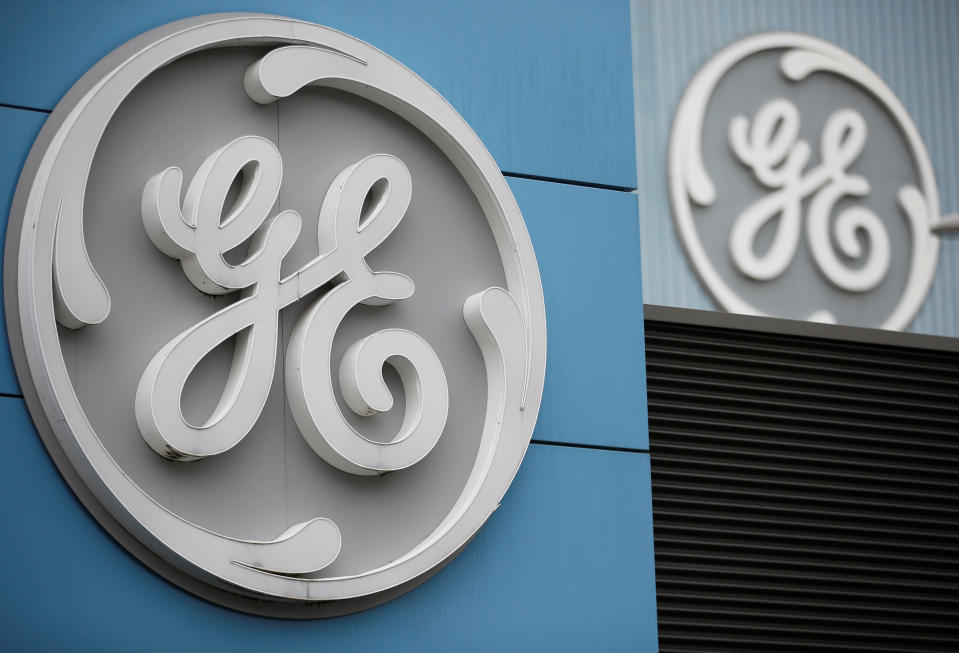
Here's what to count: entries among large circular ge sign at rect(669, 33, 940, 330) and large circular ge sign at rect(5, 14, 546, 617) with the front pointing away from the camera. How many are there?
0

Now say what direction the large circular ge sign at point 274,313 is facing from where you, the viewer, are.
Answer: facing the viewer and to the right of the viewer

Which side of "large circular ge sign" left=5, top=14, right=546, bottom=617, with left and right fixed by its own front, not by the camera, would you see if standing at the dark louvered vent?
left

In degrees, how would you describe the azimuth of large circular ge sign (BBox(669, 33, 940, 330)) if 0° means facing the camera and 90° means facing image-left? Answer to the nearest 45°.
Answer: approximately 315°

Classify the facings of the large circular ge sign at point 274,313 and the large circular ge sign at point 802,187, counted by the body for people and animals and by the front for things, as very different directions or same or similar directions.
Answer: same or similar directions

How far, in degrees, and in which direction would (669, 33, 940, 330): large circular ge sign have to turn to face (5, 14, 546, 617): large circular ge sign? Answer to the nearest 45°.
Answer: approximately 90° to its right

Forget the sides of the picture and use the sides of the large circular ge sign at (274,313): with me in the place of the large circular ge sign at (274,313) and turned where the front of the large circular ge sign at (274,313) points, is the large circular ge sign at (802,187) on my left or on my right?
on my left
